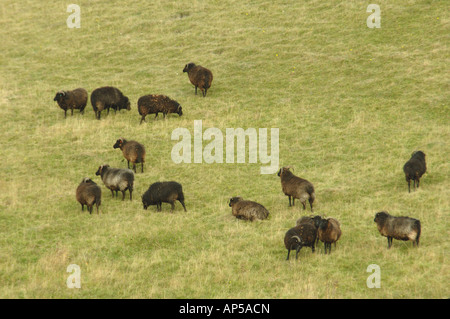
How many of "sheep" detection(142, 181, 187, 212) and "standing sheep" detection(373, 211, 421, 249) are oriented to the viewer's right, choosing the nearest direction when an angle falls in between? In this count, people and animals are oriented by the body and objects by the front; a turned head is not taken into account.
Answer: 0

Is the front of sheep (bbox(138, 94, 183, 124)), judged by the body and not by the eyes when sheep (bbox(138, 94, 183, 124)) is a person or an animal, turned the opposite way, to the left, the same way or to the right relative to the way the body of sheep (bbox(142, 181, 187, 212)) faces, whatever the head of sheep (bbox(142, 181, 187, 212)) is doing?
the opposite way

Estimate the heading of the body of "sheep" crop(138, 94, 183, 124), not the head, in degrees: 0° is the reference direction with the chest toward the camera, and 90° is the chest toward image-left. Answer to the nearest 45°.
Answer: approximately 270°

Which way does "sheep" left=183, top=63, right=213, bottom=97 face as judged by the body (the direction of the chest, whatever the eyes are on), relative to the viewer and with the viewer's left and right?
facing away from the viewer and to the left of the viewer

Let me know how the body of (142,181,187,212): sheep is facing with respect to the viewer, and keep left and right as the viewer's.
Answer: facing to the left of the viewer

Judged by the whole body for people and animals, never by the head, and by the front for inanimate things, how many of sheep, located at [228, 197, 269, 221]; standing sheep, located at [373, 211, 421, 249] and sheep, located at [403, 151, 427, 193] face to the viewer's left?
2

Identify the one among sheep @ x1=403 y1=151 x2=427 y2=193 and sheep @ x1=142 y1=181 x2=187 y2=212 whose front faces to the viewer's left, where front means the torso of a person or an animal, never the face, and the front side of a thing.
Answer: sheep @ x1=142 y1=181 x2=187 y2=212

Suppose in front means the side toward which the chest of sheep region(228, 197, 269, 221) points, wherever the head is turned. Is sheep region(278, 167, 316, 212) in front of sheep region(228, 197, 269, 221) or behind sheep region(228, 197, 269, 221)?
behind

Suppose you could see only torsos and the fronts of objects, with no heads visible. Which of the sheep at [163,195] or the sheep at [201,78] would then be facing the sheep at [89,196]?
the sheep at [163,195]

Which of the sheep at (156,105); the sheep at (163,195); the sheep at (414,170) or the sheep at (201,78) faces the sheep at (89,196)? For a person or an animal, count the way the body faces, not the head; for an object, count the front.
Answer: the sheep at (163,195)

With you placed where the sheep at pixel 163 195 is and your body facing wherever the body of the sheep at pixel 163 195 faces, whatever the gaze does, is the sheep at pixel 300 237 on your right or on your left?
on your left

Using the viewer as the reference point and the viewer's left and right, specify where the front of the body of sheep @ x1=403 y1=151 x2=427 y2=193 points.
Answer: facing away from the viewer and to the right of the viewer

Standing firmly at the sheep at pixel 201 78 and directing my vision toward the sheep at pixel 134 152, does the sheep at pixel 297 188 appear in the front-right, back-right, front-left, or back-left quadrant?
front-left
